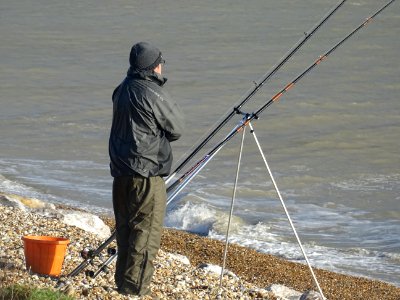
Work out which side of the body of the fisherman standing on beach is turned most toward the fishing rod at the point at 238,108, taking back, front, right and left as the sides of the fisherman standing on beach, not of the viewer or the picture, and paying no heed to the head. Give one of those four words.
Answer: front

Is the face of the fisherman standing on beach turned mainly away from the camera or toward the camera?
away from the camera

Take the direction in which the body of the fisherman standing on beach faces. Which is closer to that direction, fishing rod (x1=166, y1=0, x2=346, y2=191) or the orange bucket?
the fishing rod

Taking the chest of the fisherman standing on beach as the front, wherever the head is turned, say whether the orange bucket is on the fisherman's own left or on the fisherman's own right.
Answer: on the fisherman's own left

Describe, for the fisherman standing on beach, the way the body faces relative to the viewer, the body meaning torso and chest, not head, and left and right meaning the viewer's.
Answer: facing away from the viewer and to the right of the viewer
